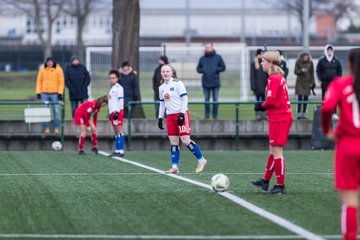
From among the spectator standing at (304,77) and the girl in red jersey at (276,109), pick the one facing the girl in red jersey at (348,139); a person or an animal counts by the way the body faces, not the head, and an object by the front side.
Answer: the spectator standing

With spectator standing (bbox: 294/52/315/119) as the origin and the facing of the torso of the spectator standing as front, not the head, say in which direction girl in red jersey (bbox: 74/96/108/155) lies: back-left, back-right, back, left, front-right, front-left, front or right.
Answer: front-right

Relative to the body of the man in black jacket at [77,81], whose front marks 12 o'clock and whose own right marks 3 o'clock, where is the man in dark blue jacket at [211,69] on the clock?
the man in dark blue jacket at [211,69] is roughly at 9 o'clock from the man in black jacket at [77,81].

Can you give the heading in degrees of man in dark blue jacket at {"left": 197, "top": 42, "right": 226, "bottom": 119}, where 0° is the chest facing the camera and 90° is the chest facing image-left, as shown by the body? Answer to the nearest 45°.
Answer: approximately 0°

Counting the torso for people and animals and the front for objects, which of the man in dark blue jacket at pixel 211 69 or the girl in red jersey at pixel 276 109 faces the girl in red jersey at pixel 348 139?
the man in dark blue jacket

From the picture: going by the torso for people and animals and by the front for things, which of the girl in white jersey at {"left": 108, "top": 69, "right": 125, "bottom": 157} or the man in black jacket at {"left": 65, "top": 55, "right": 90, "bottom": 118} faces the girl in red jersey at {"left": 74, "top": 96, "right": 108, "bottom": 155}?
the man in black jacket

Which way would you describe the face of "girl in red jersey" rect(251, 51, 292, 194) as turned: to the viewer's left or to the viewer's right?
to the viewer's left

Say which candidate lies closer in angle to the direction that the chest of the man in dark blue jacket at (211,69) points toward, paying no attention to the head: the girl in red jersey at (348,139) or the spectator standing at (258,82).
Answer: the girl in red jersey

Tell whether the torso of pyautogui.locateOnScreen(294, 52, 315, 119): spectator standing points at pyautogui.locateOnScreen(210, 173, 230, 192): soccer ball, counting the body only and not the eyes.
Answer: yes

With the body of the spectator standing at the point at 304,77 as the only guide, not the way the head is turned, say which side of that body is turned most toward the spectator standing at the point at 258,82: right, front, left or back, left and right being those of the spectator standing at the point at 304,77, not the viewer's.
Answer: right
